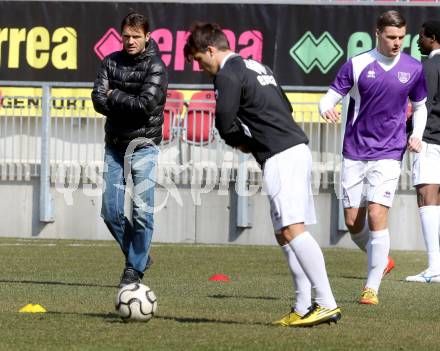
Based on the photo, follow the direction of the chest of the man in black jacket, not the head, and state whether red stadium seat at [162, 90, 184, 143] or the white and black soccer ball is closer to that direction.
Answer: the white and black soccer ball

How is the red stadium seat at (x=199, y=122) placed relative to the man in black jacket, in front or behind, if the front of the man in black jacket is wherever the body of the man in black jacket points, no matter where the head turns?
behind

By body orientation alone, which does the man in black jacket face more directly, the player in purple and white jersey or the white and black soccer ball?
the white and black soccer ball

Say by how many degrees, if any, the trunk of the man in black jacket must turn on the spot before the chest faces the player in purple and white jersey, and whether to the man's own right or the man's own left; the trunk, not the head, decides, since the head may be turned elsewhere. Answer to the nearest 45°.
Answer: approximately 135° to the man's own left

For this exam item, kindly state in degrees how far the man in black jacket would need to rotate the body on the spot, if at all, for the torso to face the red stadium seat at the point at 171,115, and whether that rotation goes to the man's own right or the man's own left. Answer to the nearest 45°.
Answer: approximately 135° to the man's own right

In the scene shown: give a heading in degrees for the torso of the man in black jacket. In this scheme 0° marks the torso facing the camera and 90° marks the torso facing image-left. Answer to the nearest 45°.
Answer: approximately 45°
